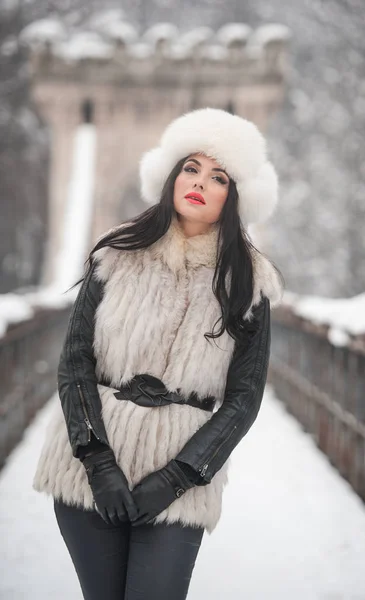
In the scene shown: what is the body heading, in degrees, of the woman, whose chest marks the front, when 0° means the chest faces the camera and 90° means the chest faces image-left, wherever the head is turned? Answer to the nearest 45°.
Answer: approximately 0°

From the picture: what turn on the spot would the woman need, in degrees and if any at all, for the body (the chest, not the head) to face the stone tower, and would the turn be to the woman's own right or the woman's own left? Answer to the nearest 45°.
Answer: approximately 180°
